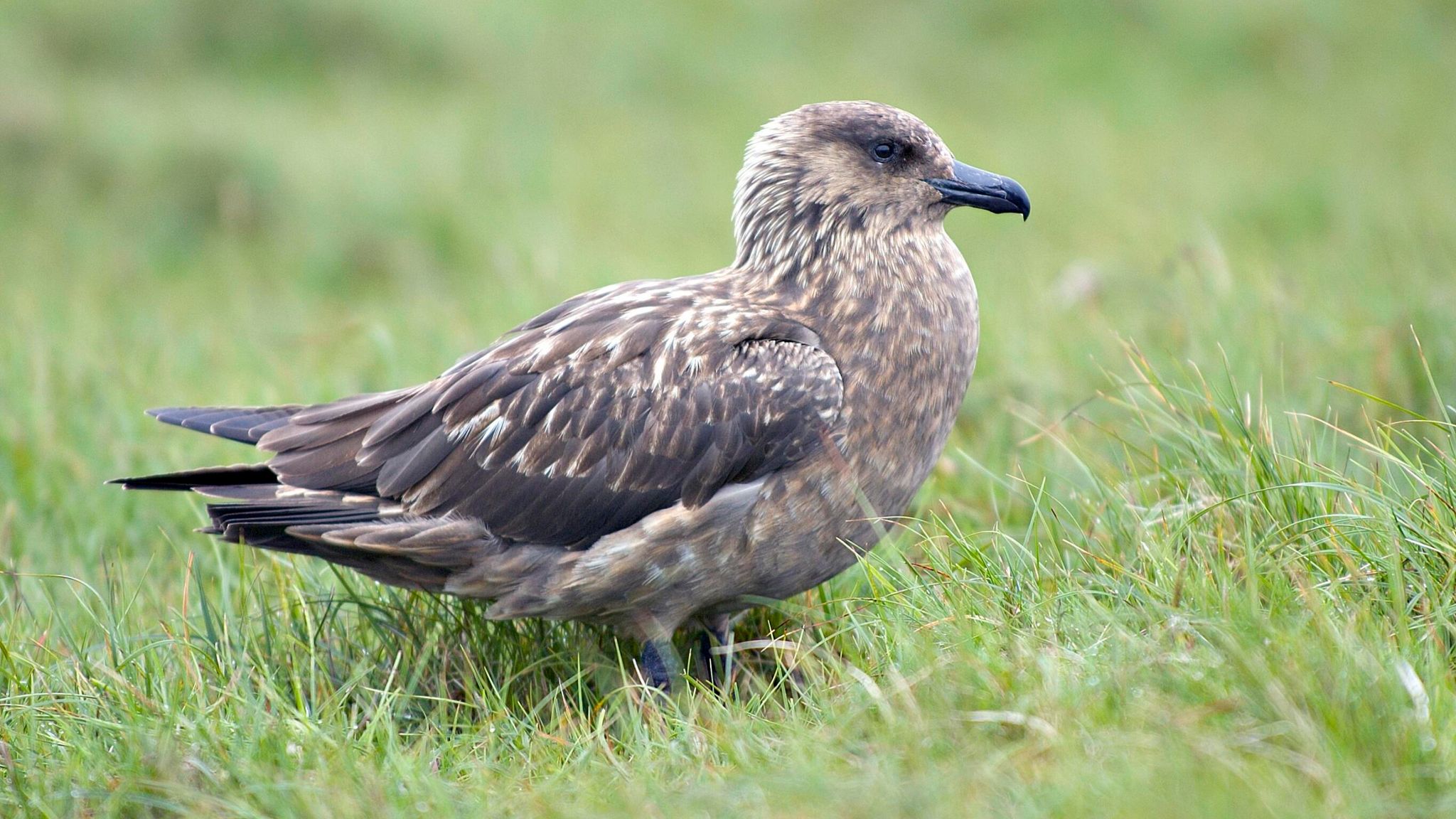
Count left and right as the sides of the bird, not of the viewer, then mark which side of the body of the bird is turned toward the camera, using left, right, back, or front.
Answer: right
